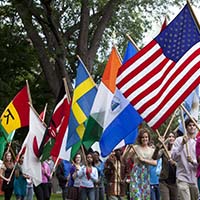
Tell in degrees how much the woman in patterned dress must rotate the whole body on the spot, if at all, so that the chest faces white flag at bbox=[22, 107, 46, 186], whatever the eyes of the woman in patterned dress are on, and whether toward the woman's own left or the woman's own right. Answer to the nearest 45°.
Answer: approximately 135° to the woman's own right

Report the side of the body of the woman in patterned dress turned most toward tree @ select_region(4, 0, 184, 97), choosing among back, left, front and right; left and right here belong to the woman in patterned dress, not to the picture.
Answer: back

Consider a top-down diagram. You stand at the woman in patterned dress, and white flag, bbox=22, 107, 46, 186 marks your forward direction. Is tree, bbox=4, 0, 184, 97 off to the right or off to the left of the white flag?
right

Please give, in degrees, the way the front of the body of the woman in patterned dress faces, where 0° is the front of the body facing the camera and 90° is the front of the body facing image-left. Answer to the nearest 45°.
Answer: approximately 0°
